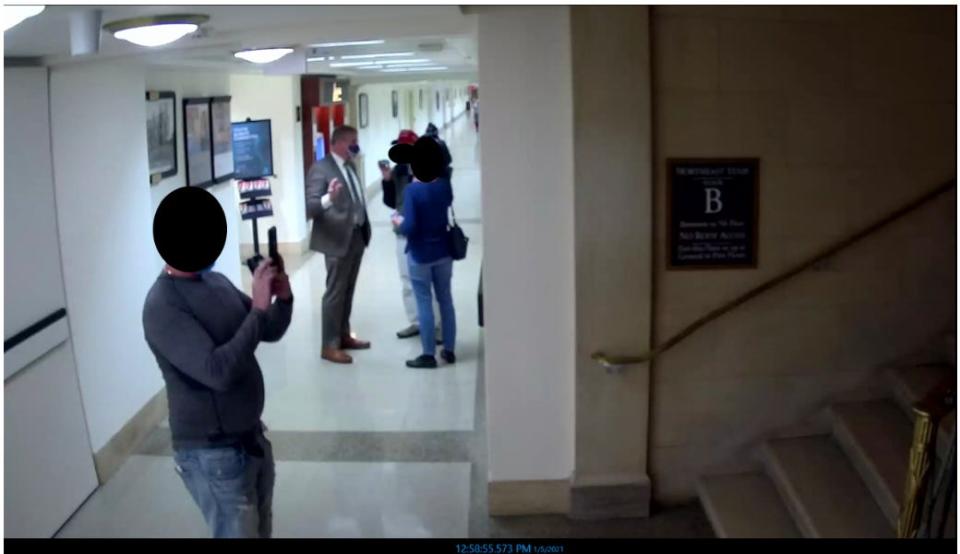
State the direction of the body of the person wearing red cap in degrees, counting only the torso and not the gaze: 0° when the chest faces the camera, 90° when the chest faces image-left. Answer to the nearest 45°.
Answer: approximately 90°

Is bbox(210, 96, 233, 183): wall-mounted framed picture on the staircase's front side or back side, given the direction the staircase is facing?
on the front side

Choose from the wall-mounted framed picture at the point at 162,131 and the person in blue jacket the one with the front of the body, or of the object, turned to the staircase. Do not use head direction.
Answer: the wall-mounted framed picture

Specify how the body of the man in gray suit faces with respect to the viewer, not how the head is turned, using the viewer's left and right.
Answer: facing the viewer and to the right of the viewer

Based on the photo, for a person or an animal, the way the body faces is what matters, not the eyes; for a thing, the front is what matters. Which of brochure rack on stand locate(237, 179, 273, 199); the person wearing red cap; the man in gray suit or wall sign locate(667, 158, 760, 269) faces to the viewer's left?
the person wearing red cap

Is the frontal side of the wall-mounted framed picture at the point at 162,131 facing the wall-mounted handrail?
yes

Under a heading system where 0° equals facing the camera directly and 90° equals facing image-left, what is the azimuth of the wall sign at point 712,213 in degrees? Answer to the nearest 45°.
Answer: approximately 0°
